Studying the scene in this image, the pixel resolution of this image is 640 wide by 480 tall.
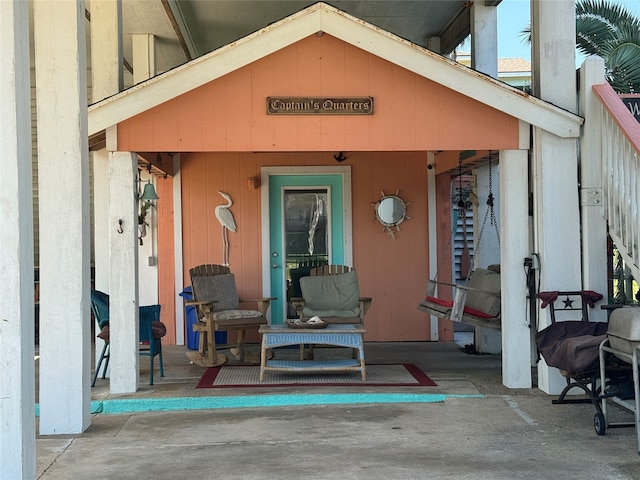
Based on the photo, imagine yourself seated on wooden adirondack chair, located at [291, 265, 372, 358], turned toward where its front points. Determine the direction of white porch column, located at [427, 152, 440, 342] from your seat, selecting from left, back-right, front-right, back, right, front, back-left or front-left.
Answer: back-left

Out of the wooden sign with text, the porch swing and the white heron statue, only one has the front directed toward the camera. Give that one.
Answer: the wooden sign with text

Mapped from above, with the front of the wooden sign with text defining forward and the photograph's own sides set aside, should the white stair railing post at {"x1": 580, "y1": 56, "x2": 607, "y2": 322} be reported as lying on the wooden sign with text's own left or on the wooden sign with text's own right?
on the wooden sign with text's own left

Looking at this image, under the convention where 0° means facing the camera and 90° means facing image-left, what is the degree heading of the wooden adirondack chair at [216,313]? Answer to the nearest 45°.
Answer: approximately 315°

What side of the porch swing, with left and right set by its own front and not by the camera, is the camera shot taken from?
left

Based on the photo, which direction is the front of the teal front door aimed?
toward the camera

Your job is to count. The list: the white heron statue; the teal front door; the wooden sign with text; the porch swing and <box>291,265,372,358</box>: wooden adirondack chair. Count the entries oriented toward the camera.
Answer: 3

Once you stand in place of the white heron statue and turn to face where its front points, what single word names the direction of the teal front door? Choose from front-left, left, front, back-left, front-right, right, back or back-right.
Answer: back

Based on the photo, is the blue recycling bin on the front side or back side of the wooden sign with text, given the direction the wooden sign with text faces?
on the back side

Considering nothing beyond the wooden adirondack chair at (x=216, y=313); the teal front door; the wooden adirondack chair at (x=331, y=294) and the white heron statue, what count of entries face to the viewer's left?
1

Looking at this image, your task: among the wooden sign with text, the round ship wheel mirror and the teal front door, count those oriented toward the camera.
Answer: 3

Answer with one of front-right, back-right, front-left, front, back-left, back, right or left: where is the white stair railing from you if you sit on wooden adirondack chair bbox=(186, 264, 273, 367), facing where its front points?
front

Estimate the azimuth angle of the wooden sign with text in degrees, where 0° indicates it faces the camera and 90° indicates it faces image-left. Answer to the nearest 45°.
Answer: approximately 0°

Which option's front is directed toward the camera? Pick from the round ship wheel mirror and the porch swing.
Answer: the round ship wheel mirror

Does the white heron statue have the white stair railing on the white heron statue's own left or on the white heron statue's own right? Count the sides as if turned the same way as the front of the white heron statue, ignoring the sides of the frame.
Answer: on the white heron statue's own left

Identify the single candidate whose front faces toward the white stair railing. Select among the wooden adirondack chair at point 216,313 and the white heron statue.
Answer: the wooden adirondack chair

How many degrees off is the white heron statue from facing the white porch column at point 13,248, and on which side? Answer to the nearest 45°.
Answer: approximately 90° to its left

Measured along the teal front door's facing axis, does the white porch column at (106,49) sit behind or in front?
in front

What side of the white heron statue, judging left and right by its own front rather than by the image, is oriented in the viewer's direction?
left

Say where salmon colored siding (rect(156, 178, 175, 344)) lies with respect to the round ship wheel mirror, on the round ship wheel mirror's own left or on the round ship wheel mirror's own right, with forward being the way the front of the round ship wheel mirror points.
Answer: on the round ship wheel mirror's own right
